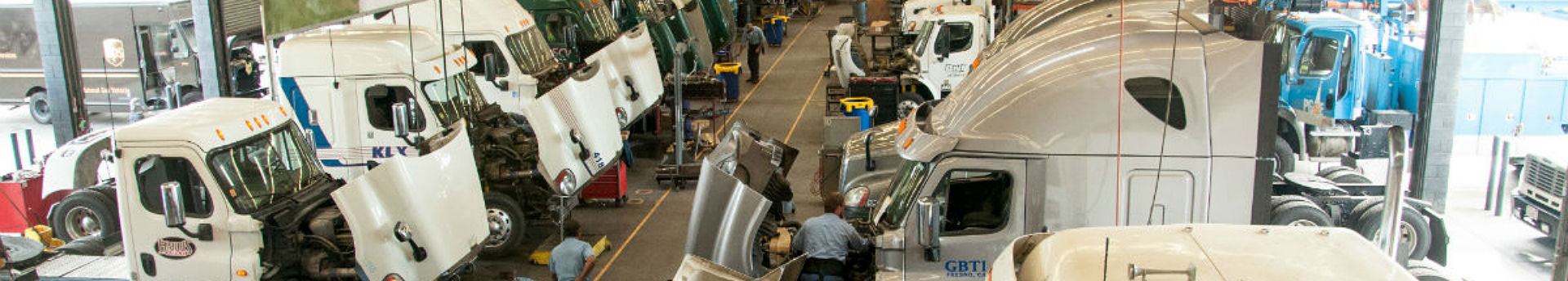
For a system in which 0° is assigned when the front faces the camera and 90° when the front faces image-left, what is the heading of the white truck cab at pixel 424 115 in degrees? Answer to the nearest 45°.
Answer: approximately 315°

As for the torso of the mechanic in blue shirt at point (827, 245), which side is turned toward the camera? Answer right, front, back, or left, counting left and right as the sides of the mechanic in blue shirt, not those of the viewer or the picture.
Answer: back

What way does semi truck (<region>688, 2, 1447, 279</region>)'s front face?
to the viewer's left

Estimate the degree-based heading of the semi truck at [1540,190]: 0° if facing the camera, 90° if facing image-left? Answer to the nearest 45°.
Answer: approximately 45°

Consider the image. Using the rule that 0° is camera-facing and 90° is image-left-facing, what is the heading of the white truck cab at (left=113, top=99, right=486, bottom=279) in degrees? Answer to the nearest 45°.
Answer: approximately 315°

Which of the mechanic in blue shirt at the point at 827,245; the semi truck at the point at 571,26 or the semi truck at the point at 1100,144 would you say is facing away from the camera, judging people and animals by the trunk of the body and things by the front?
the mechanic in blue shirt
